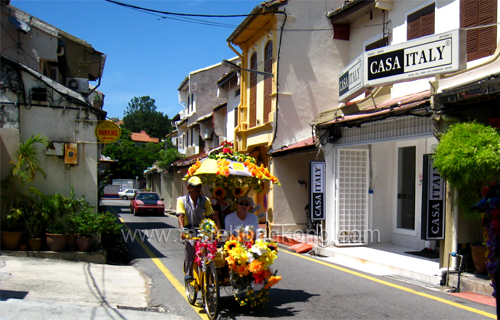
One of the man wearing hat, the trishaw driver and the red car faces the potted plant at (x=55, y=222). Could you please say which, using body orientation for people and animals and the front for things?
the red car

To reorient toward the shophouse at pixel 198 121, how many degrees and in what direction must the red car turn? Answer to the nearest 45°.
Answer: approximately 135° to its left

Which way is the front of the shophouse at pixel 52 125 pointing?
to the viewer's right

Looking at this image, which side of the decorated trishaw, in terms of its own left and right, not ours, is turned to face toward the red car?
back

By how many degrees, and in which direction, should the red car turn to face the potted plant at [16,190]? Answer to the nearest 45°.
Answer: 0° — it already faces it

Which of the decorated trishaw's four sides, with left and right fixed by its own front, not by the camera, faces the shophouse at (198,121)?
back

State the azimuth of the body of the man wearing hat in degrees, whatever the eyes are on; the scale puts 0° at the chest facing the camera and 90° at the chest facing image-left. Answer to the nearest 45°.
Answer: approximately 0°

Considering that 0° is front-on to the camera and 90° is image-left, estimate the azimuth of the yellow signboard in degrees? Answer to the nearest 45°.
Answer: approximately 0°

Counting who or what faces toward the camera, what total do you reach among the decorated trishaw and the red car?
2
